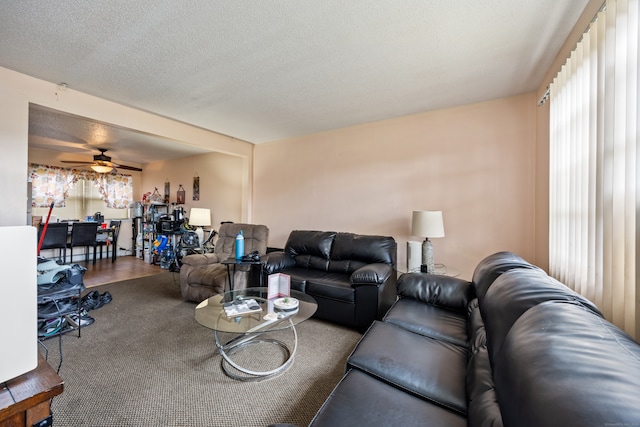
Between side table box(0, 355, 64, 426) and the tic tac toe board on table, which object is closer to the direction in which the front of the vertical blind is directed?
the tic tac toe board on table

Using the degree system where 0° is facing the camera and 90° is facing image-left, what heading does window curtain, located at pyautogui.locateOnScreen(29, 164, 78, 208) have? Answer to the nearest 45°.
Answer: approximately 315°

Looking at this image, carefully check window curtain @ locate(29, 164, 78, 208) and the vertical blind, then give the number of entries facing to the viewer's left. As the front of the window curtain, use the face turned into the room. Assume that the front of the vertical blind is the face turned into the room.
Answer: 1

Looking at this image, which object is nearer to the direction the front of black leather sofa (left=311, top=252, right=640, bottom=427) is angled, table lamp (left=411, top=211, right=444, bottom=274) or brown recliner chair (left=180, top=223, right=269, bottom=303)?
the brown recliner chair

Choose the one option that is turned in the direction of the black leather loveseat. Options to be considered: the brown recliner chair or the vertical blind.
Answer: the vertical blind

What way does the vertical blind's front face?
to the viewer's left

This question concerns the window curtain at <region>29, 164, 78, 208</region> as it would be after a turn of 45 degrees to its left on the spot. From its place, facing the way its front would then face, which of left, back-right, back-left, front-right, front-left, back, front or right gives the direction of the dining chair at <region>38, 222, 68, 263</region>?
right

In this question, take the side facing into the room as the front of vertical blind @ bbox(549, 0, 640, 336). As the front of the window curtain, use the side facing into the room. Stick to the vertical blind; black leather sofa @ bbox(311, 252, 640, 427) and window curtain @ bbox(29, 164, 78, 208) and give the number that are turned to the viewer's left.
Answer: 2

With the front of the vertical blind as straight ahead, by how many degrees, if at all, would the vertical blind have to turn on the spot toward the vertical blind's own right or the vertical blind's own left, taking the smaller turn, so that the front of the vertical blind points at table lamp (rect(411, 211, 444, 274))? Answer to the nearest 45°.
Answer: approximately 45° to the vertical blind's own right

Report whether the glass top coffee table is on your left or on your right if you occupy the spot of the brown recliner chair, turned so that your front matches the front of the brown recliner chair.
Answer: on your left

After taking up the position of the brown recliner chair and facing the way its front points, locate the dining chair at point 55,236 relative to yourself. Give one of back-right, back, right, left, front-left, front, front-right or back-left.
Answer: right

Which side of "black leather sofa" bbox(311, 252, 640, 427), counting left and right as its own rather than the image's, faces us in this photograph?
left

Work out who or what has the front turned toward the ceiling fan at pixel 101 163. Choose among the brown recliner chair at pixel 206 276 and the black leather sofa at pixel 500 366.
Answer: the black leather sofa

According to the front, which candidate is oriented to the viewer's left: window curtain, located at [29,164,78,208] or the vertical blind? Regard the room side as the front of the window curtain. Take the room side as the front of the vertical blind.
the vertical blind
